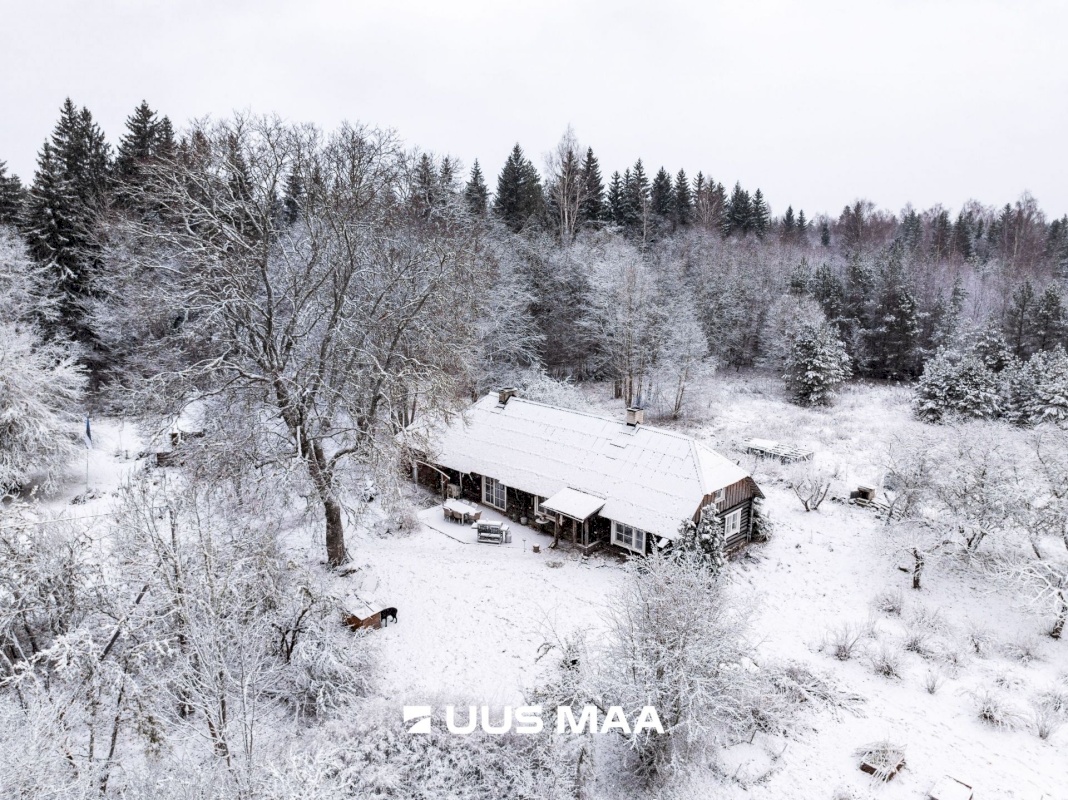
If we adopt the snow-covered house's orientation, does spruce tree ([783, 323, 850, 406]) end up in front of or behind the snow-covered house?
behind

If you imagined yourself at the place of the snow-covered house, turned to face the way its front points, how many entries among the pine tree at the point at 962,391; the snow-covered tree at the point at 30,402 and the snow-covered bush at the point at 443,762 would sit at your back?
1

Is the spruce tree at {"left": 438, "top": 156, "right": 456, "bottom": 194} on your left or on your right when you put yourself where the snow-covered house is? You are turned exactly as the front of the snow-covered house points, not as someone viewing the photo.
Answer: on your right

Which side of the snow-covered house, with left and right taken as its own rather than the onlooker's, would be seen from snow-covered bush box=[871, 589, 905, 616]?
left

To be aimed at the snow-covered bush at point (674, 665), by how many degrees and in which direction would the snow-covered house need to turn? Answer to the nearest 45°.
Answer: approximately 45° to its left

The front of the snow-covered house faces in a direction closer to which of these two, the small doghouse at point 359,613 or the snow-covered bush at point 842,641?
the small doghouse

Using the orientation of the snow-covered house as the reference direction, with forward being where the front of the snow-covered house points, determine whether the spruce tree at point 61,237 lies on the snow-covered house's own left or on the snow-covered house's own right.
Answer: on the snow-covered house's own right

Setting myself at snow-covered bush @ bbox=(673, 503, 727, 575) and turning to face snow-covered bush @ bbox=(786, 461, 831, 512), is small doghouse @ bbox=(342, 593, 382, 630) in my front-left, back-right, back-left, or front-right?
back-left

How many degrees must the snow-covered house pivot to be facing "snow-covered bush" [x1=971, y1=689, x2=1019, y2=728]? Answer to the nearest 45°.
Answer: approximately 90° to its left

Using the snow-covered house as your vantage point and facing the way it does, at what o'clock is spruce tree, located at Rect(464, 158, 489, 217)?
The spruce tree is roughly at 4 o'clock from the snow-covered house.

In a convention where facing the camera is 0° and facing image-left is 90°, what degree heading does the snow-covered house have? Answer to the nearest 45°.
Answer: approximately 45°

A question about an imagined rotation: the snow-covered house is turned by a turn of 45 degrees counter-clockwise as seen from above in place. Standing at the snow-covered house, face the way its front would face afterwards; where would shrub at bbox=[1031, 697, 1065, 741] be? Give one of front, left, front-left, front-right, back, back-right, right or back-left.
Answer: front-left

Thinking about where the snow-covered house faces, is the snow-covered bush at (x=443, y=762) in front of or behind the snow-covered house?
in front

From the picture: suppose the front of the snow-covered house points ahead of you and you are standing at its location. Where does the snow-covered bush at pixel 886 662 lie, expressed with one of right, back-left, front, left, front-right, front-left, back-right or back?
left
